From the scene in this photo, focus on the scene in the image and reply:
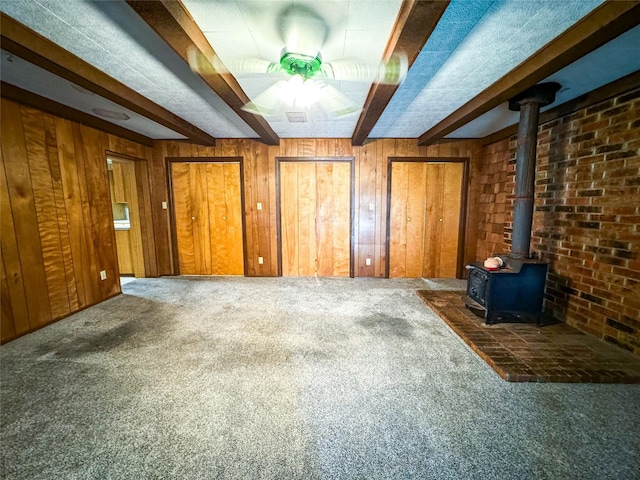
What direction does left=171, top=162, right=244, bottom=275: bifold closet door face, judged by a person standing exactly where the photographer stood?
facing the viewer

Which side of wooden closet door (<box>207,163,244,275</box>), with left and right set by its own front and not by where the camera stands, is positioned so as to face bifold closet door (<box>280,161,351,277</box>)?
left

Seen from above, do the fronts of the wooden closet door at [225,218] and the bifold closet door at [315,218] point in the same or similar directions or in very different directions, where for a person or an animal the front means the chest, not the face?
same or similar directions

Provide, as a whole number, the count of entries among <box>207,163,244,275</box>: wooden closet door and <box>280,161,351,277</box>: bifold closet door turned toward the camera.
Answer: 2

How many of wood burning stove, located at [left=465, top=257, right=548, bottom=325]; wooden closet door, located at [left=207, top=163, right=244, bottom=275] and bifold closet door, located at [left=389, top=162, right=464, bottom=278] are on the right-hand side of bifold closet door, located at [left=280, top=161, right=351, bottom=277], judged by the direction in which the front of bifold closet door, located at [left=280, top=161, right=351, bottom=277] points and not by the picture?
1

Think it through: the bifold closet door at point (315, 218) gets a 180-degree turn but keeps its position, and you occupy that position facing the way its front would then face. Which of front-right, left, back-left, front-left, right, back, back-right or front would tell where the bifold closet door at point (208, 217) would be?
left

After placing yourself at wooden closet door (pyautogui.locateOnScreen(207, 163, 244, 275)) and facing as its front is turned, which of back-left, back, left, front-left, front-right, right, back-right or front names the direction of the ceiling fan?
front

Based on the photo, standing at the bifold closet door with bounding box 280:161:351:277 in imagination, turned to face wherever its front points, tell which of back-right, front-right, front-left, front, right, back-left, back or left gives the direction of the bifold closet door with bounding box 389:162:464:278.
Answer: left

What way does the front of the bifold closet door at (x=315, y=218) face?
toward the camera

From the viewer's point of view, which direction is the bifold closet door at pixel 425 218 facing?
toward the camera

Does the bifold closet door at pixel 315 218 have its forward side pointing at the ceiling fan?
yes

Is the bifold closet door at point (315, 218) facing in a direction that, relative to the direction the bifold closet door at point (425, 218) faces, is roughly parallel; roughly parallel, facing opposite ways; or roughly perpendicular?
roughly parallel

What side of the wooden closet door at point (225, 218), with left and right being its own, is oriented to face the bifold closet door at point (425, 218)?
left

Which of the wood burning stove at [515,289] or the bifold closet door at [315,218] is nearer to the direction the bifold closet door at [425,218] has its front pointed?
the wood burning stove

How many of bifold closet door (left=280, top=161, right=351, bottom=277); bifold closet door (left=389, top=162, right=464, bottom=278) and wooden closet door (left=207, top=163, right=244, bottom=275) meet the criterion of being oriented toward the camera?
3

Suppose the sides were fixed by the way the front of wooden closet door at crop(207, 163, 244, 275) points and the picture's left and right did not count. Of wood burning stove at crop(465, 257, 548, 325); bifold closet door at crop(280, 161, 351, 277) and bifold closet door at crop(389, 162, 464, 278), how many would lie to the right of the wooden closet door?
0

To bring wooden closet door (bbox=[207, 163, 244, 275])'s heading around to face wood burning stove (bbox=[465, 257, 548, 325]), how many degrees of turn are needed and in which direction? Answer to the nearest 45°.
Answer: approximately 45° to its left

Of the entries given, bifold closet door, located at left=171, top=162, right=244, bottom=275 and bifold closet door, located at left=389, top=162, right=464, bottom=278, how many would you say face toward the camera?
2

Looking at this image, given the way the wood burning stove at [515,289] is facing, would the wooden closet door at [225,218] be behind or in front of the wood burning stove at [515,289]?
in front
